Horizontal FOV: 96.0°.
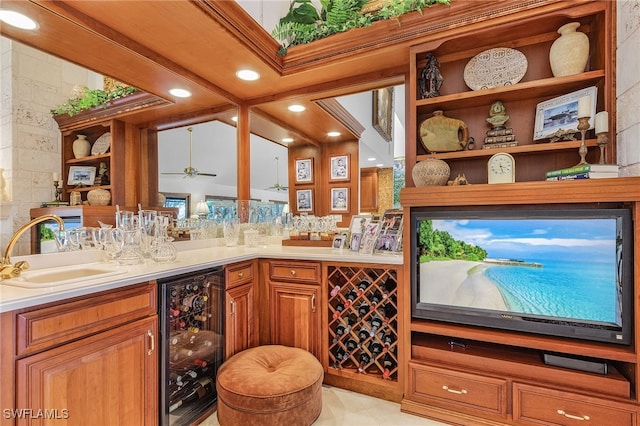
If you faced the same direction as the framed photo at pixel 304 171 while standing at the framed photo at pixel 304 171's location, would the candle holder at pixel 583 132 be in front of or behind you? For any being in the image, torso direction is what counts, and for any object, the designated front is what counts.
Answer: in front

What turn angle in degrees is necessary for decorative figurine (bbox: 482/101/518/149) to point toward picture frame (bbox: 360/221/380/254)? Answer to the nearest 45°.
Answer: approximately 90° to its right

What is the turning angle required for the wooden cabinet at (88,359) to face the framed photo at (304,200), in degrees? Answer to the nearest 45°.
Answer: approximately 90° to its left

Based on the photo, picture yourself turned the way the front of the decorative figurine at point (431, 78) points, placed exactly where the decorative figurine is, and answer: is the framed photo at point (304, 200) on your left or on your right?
on your right

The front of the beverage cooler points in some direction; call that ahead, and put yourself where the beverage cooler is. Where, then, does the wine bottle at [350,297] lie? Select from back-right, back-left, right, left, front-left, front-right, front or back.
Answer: front-left

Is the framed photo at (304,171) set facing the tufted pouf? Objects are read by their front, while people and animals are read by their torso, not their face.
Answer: yes

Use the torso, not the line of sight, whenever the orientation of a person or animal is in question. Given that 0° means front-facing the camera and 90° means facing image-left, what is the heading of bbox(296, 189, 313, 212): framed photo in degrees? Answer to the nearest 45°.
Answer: approximately 0°

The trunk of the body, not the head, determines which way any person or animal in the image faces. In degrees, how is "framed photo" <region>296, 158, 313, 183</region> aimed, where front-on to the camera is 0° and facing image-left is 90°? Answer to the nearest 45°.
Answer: approximately 0°

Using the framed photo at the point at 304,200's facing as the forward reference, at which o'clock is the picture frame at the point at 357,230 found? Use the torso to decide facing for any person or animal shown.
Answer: The picture frame is roughly at 11 o'clock from the framed photo.
